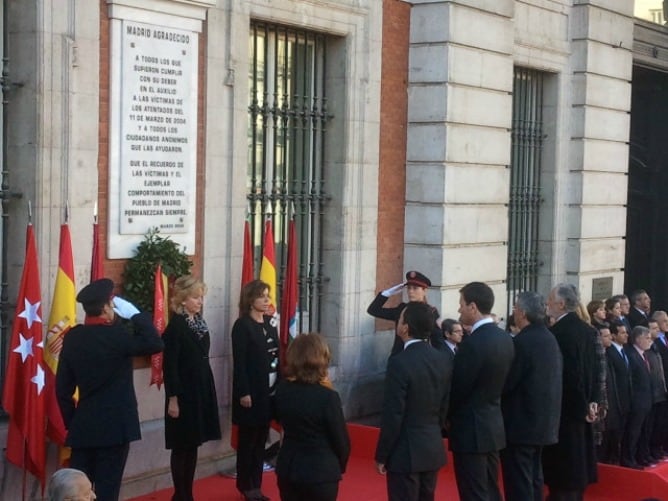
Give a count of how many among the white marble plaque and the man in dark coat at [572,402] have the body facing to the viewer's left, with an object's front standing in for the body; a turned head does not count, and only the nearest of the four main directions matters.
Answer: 1

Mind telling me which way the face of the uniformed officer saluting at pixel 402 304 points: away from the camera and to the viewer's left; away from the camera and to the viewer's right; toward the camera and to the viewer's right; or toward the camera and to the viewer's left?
toward the camera and to the viewer's left

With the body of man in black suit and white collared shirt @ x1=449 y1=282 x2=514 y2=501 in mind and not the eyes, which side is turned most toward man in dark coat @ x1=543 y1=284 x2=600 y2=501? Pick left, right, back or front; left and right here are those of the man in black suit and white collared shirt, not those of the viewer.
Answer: right

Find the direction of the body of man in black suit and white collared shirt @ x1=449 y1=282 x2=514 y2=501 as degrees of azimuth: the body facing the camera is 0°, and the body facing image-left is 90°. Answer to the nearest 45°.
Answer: approximately 135°

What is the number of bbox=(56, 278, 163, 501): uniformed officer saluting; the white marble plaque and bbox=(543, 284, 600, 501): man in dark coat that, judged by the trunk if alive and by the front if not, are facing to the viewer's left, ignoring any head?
1

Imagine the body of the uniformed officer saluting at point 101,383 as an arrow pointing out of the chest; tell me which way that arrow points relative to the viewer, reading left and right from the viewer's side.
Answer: facing away from the viewer and to the right of the viewer

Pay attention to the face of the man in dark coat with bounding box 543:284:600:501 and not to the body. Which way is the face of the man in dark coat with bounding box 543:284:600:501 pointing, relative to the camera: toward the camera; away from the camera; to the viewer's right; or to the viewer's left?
to the viewer's left

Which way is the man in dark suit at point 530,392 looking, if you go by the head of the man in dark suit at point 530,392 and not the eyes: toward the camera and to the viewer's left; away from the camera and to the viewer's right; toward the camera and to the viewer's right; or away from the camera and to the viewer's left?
away from the camera and to the viewer's left

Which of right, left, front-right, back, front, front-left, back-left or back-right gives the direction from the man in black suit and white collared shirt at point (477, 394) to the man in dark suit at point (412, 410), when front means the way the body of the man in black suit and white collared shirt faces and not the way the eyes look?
left

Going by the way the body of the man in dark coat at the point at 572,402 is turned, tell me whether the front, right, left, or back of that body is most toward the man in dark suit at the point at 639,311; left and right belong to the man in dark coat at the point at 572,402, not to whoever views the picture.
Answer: right

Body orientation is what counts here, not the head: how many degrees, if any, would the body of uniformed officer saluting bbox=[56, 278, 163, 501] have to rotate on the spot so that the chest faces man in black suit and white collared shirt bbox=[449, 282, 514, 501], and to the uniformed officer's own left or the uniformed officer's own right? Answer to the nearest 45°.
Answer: approximately 45° to the uniformed officer's own right

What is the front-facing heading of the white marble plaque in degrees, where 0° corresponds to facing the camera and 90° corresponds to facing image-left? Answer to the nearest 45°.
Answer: approximately 315°

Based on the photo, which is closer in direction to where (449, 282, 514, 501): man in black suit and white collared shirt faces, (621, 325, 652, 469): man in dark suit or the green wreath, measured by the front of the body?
the green wreath

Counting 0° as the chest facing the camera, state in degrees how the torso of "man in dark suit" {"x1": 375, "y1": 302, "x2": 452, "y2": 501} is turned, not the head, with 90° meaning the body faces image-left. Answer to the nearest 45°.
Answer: approximately 135°

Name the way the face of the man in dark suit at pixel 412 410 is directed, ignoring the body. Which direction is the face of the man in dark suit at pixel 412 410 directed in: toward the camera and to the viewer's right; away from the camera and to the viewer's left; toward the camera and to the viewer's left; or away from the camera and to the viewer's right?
away from the camera and to the viewer's left

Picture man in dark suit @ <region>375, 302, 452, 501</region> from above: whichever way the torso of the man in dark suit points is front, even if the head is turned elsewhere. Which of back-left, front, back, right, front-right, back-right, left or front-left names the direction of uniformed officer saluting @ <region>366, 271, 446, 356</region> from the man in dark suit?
front-right

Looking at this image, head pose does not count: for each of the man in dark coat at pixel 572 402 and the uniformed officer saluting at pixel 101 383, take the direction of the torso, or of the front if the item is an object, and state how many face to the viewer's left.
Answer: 1

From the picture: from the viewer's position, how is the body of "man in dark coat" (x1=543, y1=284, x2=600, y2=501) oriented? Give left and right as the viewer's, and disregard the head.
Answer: facing to the left of the viewer

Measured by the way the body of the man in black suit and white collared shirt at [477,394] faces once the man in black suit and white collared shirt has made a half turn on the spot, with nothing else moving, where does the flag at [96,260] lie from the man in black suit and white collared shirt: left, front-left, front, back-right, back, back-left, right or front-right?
back-right

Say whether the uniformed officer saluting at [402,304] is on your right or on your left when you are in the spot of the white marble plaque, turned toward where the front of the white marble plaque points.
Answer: on your left
